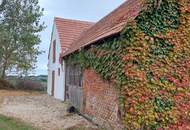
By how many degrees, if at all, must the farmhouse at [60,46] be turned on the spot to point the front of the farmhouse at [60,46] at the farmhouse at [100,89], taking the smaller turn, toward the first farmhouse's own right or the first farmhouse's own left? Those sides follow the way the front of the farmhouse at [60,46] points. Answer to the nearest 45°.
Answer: approximately 90° to the first farmhouse's own left
